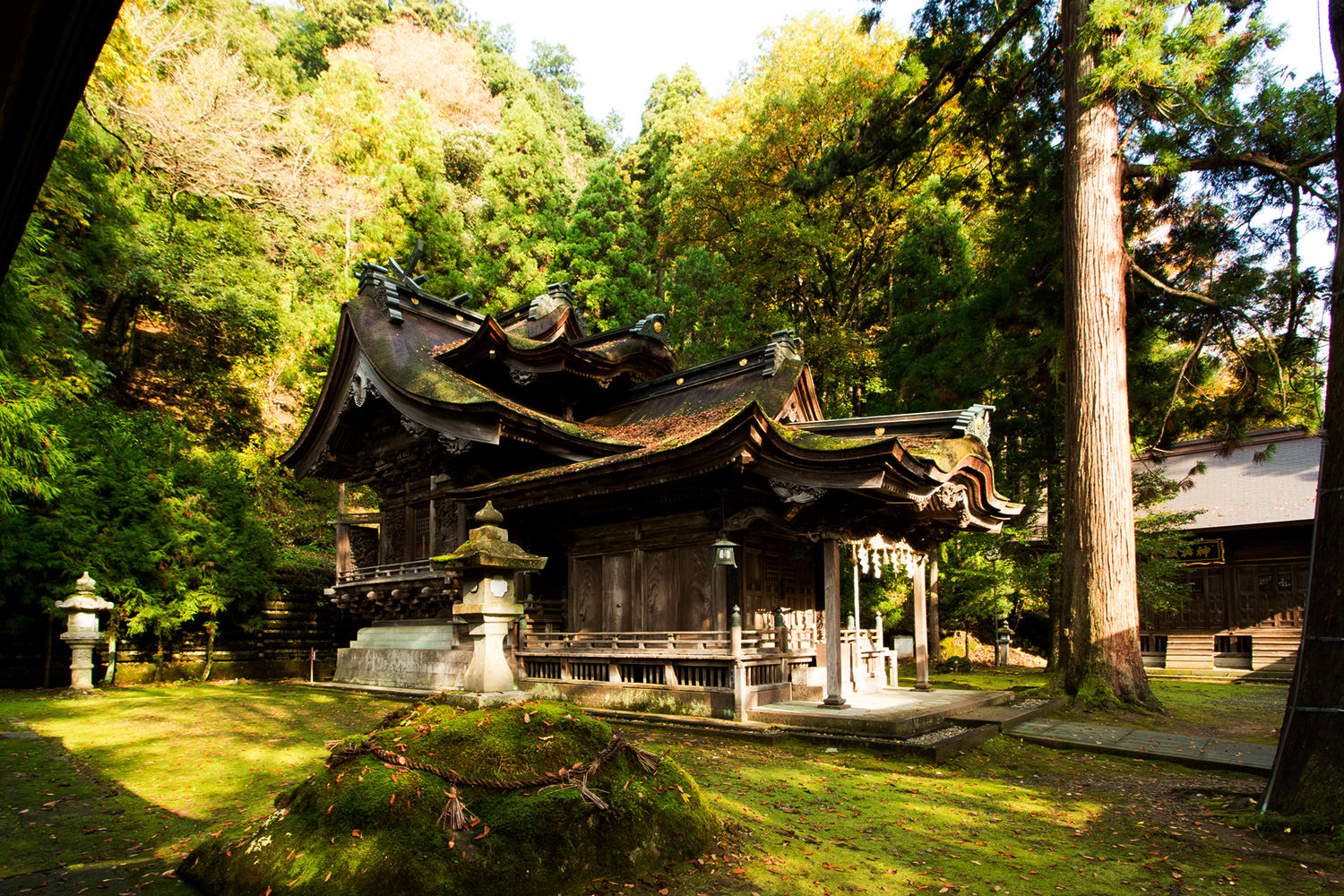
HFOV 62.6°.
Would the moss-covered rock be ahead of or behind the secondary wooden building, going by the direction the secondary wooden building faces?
ahead

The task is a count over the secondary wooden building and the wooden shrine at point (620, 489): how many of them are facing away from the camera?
0

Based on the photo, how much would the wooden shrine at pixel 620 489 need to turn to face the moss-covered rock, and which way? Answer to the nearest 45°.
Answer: approximately 45° to its right

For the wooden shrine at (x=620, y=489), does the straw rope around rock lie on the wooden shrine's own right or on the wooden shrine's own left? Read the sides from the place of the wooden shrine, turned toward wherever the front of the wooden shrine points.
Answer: on the wooden shrine's own right

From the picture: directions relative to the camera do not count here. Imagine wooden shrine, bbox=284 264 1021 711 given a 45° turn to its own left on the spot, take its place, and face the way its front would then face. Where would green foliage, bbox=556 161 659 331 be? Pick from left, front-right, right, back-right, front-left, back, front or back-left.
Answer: left

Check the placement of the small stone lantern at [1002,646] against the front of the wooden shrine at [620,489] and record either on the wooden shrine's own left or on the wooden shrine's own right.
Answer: on the wooden shrine's own left

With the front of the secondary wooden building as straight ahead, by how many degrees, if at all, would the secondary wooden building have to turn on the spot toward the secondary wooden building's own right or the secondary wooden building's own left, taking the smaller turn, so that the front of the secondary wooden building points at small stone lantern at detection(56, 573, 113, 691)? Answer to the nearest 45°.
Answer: approximately 45° to the secondary wooden building's own right

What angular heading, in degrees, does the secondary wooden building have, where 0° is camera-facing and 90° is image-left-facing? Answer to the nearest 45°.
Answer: approximately 0°

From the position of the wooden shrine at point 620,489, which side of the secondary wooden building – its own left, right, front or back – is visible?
front

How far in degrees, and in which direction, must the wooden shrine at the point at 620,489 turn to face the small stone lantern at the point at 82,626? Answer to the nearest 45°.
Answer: approximately 135° to its right

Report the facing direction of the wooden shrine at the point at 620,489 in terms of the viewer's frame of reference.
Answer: facing the viewer and to the right of the viewer
